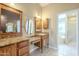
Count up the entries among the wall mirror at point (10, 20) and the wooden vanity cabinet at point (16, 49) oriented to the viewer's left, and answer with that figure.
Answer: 0

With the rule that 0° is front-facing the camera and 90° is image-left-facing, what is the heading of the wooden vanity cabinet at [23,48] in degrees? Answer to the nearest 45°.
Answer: approximately 315°

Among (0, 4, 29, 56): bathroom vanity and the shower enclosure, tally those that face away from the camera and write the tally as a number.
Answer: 0

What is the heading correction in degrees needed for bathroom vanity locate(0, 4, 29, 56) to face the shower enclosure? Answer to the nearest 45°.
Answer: approximately 45° to its left

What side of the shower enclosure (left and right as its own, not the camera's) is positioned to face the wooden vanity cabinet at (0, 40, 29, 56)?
front

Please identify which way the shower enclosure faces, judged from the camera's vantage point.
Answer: facing the viewer and to the left of the viewer

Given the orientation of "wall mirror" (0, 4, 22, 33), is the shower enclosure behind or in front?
in front

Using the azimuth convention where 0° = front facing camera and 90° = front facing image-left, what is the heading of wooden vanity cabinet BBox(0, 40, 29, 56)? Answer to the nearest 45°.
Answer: approximately 315°
